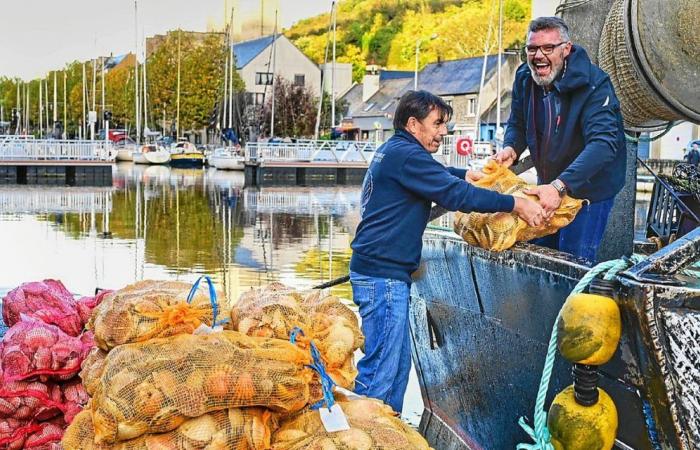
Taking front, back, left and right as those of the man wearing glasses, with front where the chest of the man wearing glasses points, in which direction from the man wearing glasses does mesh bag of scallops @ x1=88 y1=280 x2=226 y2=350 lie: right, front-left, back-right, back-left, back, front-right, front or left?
front

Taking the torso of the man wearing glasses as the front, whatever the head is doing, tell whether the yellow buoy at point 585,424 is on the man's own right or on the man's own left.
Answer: on the man's own left

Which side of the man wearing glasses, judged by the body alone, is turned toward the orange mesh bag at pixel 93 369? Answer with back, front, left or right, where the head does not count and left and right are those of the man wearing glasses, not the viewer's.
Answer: front

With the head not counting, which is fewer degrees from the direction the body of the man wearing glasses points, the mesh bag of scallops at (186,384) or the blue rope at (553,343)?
the mesh bag of scallops

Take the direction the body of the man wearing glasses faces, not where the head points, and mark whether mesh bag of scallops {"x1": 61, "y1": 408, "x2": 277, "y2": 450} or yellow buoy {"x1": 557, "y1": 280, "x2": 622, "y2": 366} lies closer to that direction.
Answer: the mesh bag of scallops

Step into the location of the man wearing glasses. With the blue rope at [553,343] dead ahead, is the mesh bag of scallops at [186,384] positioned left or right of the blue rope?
right

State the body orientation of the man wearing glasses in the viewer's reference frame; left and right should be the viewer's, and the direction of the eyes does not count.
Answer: facing the viewer and to the left of the viewer

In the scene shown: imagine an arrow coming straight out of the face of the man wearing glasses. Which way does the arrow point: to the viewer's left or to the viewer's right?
to the viewer's left

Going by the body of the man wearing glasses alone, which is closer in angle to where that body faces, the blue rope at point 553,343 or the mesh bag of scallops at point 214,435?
the mesh bag of scallops

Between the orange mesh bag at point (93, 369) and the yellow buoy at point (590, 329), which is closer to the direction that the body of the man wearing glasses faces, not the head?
the orange mesh bag

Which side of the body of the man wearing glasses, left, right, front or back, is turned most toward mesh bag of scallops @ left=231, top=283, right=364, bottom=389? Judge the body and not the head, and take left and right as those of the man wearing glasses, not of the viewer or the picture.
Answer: front

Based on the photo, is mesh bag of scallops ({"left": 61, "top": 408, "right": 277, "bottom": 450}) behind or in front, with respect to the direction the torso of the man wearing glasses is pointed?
in front

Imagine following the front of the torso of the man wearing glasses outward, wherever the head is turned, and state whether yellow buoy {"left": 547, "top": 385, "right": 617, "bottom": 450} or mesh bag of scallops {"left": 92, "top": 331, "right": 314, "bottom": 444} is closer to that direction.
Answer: the mesh bag of scallops

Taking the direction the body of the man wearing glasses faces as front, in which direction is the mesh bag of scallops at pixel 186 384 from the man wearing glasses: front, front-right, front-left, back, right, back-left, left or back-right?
front
